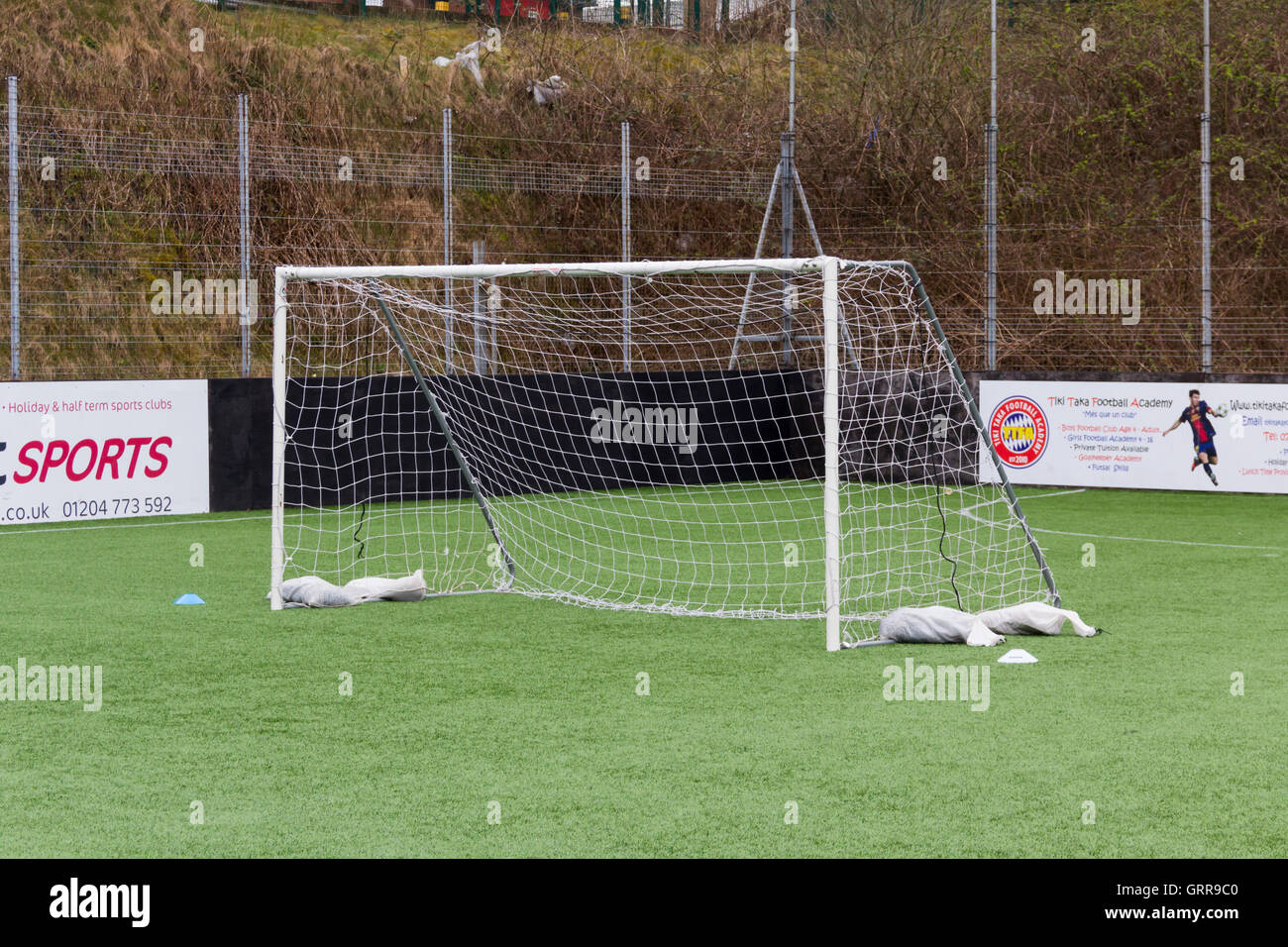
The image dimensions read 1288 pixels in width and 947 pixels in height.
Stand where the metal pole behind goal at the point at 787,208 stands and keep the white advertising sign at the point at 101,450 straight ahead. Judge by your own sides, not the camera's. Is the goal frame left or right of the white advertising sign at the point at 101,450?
left

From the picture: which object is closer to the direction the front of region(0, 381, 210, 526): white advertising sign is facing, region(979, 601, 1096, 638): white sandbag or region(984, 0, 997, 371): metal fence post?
the white sandbag

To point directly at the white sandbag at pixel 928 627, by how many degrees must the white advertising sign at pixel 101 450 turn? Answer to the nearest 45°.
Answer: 0° — it already faces it

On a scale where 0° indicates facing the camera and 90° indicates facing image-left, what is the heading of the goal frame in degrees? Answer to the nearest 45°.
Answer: approximately 45°

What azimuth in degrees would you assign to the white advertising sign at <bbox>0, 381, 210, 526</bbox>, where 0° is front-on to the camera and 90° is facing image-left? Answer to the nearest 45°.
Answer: approximately 315°

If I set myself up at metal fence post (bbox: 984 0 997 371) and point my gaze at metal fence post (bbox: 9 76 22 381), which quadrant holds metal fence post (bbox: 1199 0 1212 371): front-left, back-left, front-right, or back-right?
back-left

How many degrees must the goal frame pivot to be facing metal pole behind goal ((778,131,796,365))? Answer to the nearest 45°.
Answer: approximately 135° to its right

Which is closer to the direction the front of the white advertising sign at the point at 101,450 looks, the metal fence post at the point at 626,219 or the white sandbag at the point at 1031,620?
the white sandbag

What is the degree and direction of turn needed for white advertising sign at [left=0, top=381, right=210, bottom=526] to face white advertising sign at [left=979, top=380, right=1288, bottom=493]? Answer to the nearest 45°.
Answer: approximately 45° to its left
